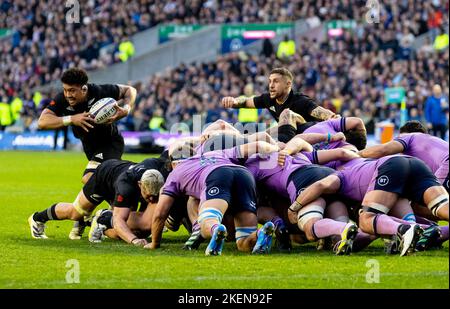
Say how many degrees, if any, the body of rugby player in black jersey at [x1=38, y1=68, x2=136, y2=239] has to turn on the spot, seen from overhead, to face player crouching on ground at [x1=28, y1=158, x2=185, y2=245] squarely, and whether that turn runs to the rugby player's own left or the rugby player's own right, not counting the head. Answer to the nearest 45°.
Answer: approximately 45° to the rugby player's own left

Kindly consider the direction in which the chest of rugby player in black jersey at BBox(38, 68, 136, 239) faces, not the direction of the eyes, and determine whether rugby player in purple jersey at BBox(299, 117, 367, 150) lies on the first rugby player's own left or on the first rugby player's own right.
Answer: on the first rugby player's own left

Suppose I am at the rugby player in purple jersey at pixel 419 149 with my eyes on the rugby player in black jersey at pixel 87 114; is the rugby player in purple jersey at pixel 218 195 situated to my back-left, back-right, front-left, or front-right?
front-left

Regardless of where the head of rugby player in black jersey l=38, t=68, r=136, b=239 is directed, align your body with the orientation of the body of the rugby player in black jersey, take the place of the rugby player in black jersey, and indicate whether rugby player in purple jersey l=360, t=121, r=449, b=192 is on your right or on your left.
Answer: on your left
